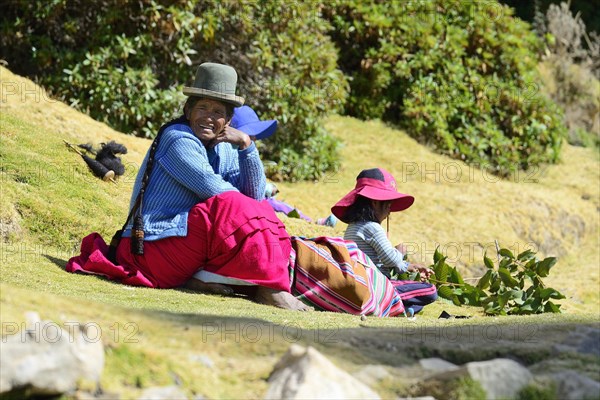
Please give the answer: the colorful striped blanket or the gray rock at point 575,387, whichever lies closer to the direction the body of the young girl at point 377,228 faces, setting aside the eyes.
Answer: the gray rock

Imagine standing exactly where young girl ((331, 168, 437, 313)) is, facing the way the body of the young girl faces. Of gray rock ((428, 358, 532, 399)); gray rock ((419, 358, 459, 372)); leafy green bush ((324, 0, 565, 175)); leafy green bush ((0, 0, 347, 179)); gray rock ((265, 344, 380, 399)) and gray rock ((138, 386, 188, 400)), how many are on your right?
4

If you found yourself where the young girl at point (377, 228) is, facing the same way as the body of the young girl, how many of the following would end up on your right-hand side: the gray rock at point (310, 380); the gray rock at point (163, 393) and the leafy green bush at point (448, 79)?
2

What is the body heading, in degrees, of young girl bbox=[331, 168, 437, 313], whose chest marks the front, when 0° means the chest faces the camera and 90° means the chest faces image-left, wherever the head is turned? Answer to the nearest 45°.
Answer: approximately 270°

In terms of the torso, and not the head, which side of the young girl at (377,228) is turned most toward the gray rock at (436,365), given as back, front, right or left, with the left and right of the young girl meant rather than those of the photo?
right

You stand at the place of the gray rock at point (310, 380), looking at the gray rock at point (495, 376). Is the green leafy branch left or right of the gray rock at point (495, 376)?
left

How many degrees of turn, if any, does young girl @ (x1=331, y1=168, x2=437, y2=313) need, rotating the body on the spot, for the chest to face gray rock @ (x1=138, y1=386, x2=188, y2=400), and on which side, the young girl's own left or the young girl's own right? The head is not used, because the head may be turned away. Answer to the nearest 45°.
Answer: approximately 90° to the young girl's own right

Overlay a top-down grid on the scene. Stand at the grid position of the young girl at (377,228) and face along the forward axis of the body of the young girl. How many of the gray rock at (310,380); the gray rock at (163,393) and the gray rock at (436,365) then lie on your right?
3

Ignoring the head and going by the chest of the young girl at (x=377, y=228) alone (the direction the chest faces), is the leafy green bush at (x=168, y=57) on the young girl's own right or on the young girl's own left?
on the young girl's own left

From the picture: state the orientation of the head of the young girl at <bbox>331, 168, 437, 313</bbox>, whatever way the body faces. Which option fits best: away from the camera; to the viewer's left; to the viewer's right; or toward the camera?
to the viewer's right

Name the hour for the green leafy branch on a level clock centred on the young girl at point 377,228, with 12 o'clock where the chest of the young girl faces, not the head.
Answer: The green leafy branch is roughly at 11 o'clock from the young girl.
